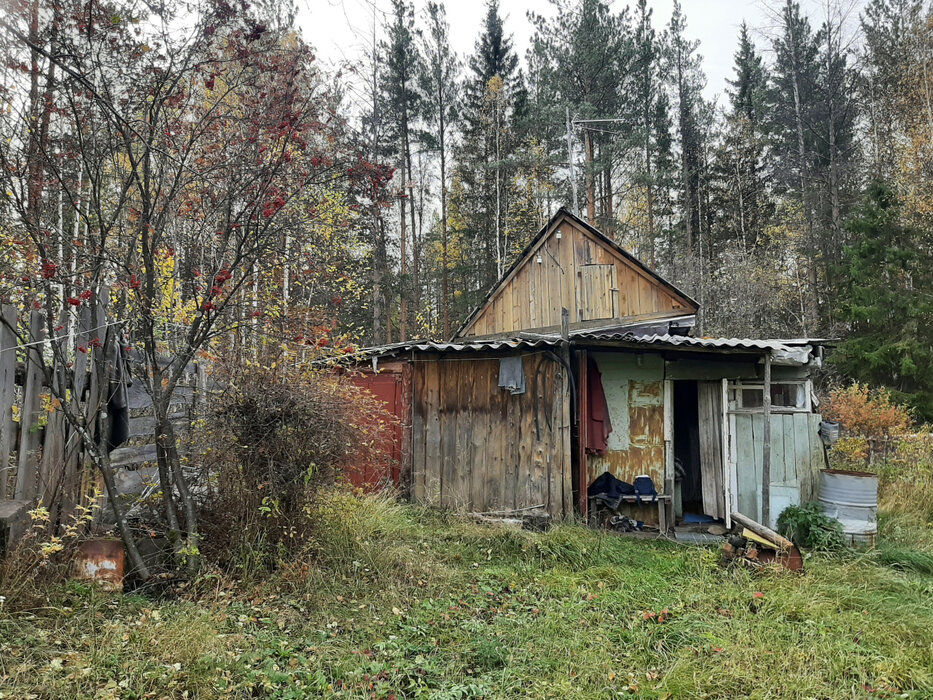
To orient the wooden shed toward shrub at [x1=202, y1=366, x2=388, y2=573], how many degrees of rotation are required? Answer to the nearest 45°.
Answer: approximately 45° to its right

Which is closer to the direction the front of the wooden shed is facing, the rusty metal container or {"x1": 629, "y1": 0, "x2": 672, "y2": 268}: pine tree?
the rusty metal container

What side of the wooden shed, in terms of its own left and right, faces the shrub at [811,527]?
left

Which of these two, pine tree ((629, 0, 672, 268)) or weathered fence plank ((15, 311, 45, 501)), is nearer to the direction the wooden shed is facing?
the weathered fence plank

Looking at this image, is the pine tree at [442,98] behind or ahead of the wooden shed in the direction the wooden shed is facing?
behind

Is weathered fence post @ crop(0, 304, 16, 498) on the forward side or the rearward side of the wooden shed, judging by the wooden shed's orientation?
on the forward side

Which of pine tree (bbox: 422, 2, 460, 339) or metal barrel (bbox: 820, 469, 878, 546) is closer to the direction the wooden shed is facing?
the metal barrel

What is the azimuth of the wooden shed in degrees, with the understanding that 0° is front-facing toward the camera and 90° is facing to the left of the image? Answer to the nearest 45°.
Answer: approximately 0°

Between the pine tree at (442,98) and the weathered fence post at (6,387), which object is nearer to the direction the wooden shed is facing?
the weathered fence post
